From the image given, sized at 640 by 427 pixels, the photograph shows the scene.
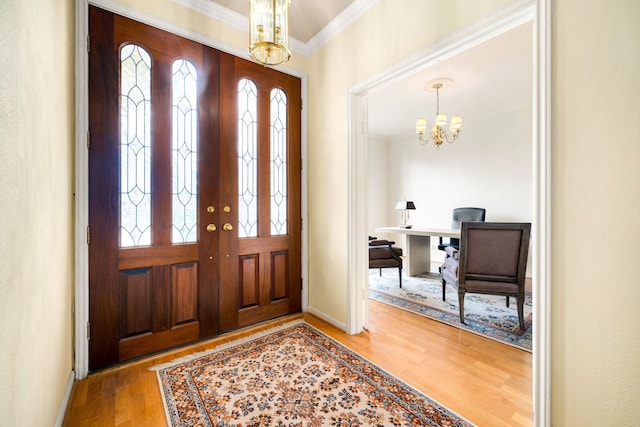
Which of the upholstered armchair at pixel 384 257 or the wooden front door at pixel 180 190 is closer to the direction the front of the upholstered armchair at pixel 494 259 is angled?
the upholstered armchair

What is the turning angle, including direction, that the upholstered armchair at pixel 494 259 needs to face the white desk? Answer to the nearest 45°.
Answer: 0° — it already faces it

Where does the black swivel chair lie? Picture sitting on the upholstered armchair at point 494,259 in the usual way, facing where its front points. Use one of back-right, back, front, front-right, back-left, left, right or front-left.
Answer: front-right

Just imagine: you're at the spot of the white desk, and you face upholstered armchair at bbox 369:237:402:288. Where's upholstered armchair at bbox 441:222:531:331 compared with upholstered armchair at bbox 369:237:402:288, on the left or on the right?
left

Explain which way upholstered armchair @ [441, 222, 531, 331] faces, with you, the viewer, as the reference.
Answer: facing away from the viewer and to the left of the viewer

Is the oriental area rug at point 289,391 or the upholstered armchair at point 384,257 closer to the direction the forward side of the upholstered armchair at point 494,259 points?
the upholstered armchair

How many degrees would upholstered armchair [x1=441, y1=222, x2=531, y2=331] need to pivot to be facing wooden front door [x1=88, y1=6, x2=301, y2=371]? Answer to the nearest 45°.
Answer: approximately 90° to its left

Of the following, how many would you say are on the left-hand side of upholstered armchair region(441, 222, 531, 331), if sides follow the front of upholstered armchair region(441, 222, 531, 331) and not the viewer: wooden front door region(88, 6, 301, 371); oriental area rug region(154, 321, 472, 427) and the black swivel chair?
2

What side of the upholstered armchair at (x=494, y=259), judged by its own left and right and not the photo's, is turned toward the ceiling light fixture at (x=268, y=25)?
left

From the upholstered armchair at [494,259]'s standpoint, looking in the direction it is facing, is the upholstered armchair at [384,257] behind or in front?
in front

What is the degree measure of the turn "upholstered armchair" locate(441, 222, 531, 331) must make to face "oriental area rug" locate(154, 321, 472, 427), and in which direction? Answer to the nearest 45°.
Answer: approximately 90° to its left
